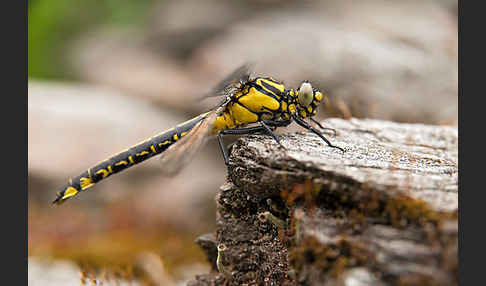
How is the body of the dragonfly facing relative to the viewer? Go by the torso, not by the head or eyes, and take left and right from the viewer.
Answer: facing to the right of the viewer
